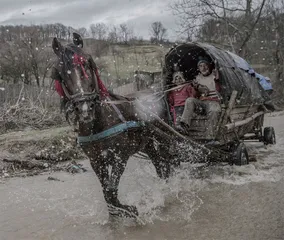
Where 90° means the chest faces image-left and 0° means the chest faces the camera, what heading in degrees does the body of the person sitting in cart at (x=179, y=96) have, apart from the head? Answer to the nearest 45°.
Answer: approximately 0°

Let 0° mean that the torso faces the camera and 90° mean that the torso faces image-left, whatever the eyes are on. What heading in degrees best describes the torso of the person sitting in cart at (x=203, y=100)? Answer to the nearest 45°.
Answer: approximately 45°

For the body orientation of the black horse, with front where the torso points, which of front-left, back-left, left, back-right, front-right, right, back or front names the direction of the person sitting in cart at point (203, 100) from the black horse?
back

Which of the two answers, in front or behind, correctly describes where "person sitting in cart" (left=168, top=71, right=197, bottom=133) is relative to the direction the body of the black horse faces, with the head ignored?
behind

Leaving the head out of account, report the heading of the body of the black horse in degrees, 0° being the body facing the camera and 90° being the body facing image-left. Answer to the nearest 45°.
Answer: approximately 45°

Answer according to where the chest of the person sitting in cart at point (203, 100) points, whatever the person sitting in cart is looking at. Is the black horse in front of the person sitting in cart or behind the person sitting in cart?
in front

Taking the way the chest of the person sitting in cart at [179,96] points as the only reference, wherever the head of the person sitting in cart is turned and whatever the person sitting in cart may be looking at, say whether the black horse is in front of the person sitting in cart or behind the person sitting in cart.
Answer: in front
